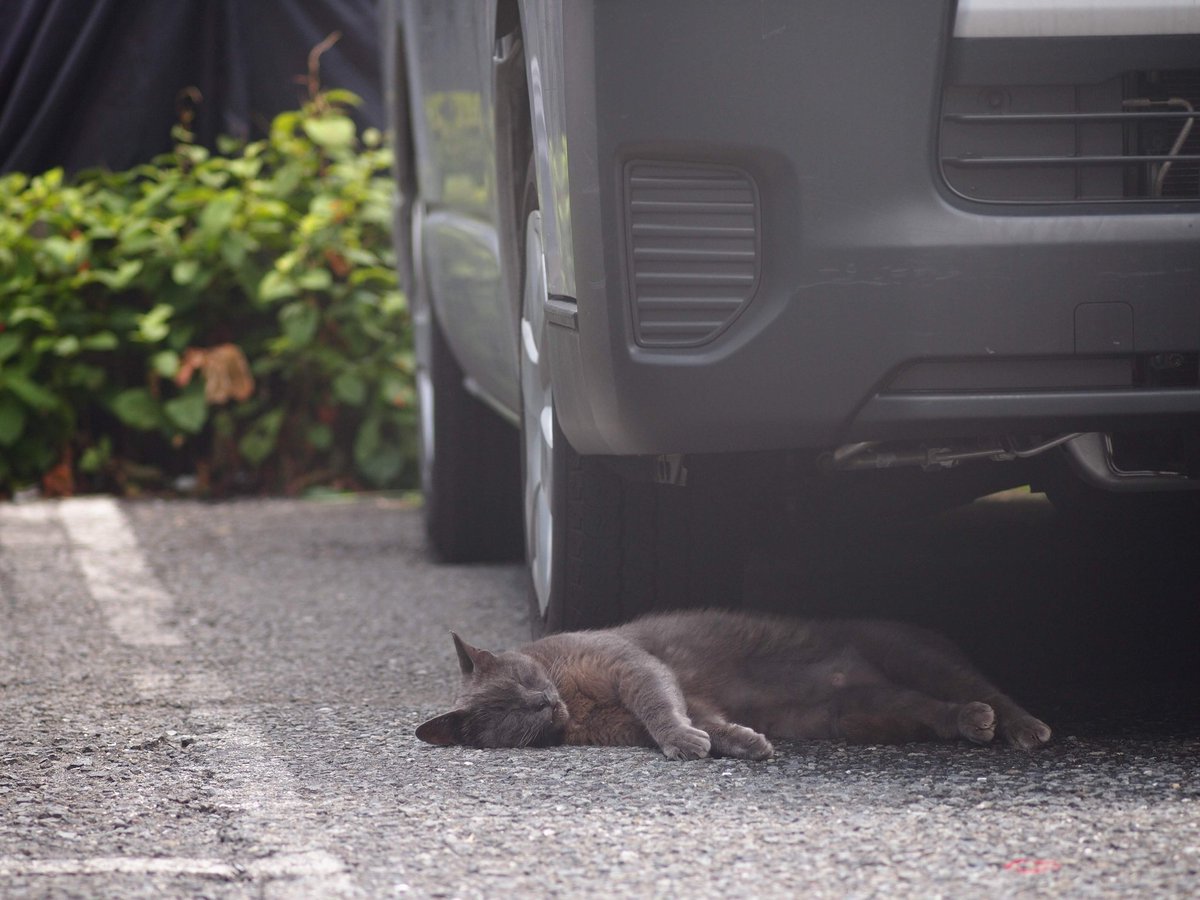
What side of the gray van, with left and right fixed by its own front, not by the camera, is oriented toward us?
front

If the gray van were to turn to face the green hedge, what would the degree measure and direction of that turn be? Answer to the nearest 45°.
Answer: approximately 135° to its right
